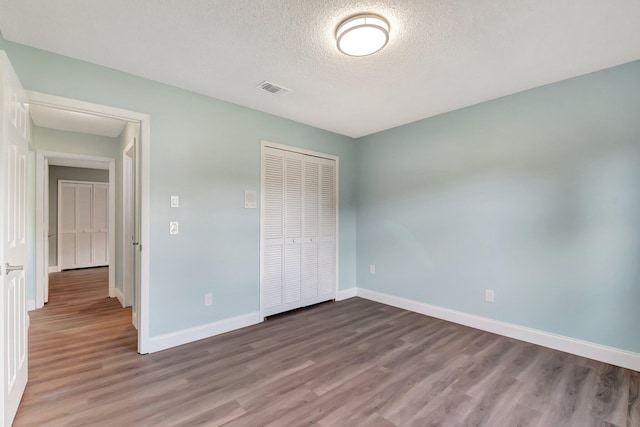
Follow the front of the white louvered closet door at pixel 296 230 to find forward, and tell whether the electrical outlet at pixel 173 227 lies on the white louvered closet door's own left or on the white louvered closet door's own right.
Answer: on the white louvered closet door's own right

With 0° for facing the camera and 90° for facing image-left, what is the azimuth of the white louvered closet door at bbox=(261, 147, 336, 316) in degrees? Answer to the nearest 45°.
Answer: approximately 315°

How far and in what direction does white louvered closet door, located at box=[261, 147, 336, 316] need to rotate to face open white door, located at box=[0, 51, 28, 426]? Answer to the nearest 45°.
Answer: approximately 90° to its right

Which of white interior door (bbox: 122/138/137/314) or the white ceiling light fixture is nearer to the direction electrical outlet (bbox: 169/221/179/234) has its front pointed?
the white ceiling light fixture

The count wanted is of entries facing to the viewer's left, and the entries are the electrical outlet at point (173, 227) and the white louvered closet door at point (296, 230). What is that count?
0

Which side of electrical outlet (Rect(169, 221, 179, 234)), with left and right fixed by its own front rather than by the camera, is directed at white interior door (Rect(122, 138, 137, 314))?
back

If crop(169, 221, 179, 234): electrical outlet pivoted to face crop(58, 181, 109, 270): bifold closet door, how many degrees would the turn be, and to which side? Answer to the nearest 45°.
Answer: approximately 180°

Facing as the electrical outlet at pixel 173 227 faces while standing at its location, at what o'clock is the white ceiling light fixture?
The white ceiling light fixture is roughly at 11 o'clock from the electrical outlet.

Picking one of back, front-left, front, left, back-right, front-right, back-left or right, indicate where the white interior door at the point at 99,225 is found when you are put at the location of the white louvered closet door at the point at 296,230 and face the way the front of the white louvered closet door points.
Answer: back

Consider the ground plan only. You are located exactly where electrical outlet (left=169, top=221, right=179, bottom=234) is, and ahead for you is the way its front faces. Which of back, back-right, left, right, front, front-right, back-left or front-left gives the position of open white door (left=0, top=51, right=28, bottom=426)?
front-right
